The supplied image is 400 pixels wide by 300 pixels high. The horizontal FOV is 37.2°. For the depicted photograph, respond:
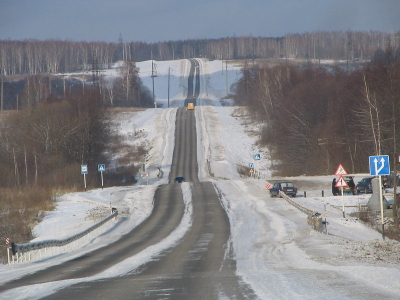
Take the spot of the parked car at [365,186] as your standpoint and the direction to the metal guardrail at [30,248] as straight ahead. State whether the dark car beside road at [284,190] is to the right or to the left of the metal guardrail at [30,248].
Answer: right

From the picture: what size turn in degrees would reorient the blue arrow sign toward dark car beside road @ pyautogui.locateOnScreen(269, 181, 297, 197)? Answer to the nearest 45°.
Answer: approximately 180°

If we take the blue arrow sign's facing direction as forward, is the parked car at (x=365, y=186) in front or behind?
behind

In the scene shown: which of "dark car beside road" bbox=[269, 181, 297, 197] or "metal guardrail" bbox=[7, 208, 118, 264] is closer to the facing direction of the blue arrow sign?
the metal guardrail

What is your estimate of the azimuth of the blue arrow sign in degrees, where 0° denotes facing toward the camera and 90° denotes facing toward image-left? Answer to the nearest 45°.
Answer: approximately 0°

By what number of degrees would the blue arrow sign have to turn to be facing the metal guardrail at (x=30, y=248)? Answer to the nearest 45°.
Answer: approximately 90° to its right
